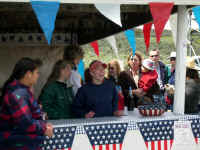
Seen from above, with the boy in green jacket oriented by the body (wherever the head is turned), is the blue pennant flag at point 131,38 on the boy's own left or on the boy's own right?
on the boy's own left

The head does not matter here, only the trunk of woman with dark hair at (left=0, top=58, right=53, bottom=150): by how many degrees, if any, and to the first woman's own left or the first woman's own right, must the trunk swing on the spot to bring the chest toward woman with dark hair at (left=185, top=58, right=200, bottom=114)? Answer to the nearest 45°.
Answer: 0° — they already face them

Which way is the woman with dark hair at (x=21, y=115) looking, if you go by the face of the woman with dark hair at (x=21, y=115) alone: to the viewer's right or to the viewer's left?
to the viewer's right

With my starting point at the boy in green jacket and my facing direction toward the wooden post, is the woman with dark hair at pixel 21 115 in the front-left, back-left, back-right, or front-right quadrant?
back-right

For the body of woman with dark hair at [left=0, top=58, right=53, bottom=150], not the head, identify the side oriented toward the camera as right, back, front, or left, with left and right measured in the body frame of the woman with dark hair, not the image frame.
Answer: right

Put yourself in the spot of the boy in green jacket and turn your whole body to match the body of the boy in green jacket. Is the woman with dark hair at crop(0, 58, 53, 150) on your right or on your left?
on your right

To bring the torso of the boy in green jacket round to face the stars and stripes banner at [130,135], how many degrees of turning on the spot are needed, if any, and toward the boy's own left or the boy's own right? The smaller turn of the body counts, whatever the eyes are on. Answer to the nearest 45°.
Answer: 0° — they already face it
